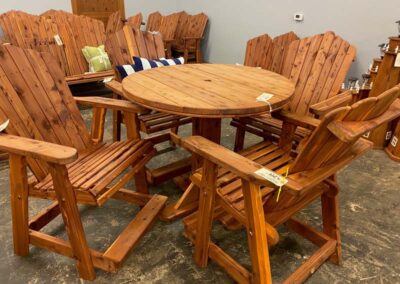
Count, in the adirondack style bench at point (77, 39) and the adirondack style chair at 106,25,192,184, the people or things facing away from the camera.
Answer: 0

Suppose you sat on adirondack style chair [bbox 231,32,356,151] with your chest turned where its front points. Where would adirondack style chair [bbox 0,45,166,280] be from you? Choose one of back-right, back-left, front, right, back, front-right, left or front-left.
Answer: front

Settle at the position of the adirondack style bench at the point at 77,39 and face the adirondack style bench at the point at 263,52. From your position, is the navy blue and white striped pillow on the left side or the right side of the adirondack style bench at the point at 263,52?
right

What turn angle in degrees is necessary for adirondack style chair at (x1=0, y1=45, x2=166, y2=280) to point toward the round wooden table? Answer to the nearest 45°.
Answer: approximately 45° to its left

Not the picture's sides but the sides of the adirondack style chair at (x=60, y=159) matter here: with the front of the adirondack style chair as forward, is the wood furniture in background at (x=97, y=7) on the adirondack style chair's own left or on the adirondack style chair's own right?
on the adirondack style chair's own left

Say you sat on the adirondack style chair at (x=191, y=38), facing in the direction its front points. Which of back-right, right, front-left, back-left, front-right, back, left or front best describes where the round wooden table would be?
front-left

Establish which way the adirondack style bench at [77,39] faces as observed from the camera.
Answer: facing the viewer and to the right of the viewer

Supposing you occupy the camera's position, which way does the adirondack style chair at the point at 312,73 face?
facing the viewer and to the left of the viewer

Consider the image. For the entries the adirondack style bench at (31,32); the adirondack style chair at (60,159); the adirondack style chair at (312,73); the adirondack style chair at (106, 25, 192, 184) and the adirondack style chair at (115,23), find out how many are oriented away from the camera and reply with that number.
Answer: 0

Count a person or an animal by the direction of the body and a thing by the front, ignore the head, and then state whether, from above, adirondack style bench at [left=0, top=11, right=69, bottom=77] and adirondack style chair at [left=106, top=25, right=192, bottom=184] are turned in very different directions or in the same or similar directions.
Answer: same or similar directions

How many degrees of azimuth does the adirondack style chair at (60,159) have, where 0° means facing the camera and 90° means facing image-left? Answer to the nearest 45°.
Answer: approximately 315°

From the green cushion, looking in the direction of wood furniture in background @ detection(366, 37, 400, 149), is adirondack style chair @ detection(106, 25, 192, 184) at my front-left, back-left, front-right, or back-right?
front-right

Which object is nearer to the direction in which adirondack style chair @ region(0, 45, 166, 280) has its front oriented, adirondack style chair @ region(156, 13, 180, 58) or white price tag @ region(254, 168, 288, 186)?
the white price tag
